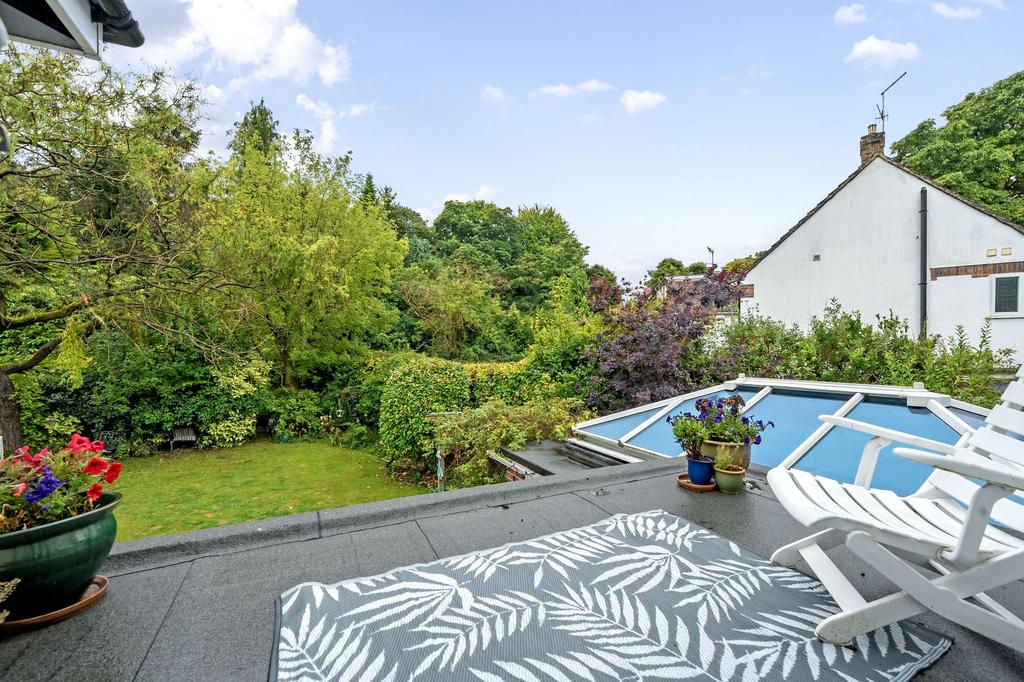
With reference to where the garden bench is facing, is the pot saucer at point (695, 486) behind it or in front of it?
in front

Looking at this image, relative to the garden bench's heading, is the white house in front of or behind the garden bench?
in front

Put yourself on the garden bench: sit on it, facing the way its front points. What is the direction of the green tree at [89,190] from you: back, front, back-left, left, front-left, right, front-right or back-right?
front-right

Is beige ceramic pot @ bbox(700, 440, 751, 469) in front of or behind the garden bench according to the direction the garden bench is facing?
in front

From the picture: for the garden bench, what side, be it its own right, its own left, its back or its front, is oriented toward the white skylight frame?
front

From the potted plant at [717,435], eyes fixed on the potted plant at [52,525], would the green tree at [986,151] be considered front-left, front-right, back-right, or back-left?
back-right

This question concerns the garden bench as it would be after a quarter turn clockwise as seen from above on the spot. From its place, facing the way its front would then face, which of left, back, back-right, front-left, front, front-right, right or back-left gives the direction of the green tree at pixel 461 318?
back-right
